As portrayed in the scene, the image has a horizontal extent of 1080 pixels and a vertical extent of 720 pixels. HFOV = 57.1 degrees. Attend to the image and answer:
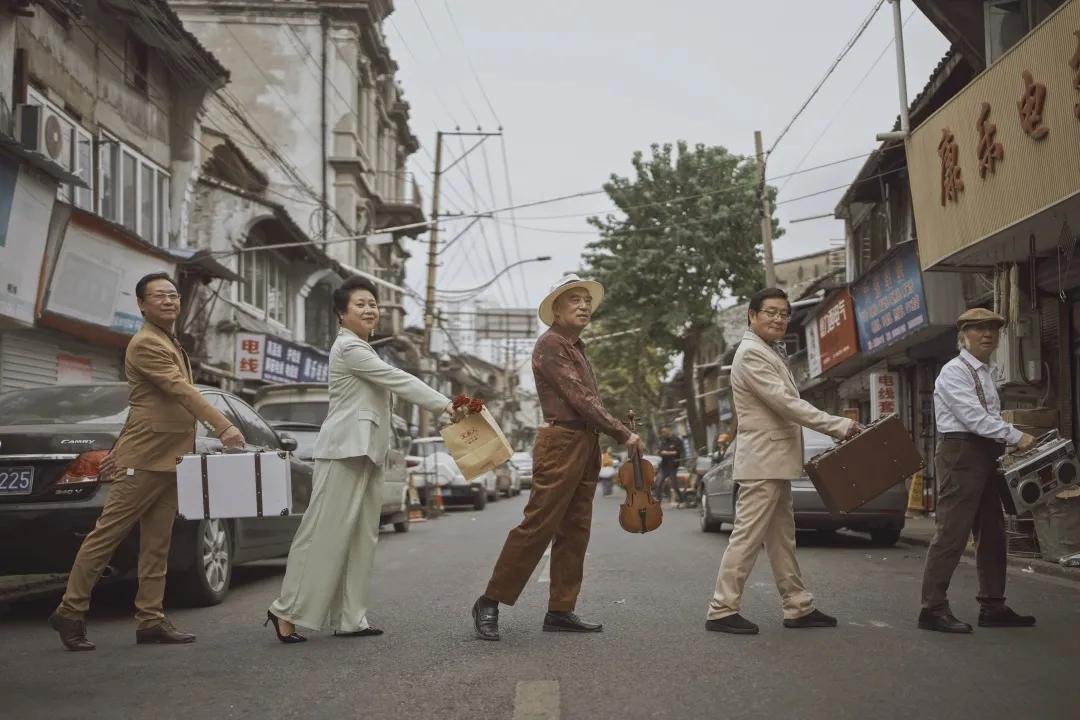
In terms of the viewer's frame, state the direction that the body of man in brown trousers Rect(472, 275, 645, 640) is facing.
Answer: to the viewer's right

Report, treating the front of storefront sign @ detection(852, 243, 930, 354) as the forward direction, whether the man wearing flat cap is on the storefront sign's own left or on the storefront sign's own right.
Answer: on the storefront sign's own left

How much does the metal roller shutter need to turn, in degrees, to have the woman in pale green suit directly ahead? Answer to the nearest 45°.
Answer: approximately 45° to its right

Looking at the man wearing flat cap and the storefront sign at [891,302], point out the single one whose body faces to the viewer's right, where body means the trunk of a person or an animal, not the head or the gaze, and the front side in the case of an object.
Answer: the man wearing flat cap

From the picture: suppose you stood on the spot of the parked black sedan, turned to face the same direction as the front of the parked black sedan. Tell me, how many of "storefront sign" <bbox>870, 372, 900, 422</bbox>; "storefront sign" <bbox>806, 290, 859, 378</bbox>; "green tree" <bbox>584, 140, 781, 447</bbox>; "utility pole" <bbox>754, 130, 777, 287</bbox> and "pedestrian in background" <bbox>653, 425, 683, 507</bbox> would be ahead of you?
5

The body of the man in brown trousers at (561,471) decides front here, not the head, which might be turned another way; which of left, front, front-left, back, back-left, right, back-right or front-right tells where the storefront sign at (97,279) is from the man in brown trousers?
back-left

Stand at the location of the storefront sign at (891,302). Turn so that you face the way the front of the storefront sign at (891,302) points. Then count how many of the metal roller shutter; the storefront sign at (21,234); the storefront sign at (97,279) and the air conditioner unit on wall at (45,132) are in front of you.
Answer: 4

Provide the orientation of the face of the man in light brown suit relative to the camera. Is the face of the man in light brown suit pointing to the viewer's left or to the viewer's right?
to the viewer's right

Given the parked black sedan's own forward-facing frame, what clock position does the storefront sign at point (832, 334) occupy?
The storefront sign is roughly at 12 o'clock from the parked black sedan.

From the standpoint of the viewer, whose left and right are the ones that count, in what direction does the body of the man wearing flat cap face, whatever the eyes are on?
facing to the right of the viewer

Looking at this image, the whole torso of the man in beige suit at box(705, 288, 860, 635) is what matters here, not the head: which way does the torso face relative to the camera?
to the viewer's right

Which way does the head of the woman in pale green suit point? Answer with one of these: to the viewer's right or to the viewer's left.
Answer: to the viewer's right

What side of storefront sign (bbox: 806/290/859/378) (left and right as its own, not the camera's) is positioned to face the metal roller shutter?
front

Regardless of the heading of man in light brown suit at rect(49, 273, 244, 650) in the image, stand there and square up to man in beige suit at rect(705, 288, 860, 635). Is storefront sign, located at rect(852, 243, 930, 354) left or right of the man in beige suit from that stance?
left

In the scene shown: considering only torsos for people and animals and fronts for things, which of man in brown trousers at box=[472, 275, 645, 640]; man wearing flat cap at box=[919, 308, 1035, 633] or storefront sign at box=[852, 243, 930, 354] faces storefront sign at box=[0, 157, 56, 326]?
storefront sign at box=[852, 243, 930, 354]

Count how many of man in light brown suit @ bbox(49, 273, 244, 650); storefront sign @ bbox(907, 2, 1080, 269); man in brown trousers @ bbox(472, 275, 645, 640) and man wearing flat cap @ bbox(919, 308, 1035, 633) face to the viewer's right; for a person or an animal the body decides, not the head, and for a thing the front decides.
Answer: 3

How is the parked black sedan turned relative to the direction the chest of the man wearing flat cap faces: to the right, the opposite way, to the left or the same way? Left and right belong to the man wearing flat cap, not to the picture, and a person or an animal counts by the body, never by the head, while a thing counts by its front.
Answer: to the left

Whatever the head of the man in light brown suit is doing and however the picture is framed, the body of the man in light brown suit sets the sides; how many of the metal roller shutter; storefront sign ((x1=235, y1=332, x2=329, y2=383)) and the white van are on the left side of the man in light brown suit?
3

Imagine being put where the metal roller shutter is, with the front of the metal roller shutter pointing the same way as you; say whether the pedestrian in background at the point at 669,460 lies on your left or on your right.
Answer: on your left

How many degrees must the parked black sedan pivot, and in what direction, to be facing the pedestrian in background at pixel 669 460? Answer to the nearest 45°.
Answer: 0° — it already faces them

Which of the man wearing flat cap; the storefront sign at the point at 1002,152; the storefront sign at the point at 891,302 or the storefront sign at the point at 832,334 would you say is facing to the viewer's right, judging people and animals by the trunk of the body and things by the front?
the man wearing flat cap
